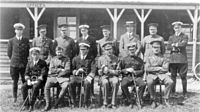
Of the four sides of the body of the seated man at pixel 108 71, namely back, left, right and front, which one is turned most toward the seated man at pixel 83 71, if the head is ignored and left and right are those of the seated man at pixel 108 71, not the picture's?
right

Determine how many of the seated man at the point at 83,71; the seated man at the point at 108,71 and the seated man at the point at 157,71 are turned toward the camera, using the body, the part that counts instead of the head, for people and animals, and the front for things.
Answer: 3

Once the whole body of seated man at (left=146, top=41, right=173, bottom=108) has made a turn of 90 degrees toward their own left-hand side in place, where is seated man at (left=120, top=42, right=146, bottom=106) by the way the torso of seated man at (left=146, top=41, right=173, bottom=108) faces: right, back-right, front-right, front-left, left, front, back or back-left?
back

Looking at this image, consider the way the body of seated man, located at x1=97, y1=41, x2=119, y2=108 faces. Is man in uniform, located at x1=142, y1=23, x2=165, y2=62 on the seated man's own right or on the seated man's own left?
on the seated man's own left

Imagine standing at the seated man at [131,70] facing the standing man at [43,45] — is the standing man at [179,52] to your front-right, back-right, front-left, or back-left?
back-right

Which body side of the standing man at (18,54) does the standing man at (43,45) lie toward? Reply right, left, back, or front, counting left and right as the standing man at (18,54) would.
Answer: left

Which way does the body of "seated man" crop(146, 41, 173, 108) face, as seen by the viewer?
toward the camera

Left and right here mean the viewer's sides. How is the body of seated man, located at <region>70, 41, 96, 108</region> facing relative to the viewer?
facing the viewer

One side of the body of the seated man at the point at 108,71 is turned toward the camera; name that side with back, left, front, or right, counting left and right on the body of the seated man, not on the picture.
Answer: front

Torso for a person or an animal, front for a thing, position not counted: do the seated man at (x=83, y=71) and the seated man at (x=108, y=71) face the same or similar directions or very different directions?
same or similar directions

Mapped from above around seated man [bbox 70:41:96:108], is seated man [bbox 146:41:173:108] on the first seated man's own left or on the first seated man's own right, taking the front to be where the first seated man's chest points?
on the first seated man's own left

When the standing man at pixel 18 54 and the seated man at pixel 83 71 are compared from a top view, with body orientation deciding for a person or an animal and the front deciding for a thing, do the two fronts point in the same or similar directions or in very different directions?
same or similar directions

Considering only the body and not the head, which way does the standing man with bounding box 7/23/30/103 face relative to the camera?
toward the camera

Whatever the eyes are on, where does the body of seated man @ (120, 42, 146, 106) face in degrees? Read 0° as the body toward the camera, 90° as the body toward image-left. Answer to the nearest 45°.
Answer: approximately 0°
